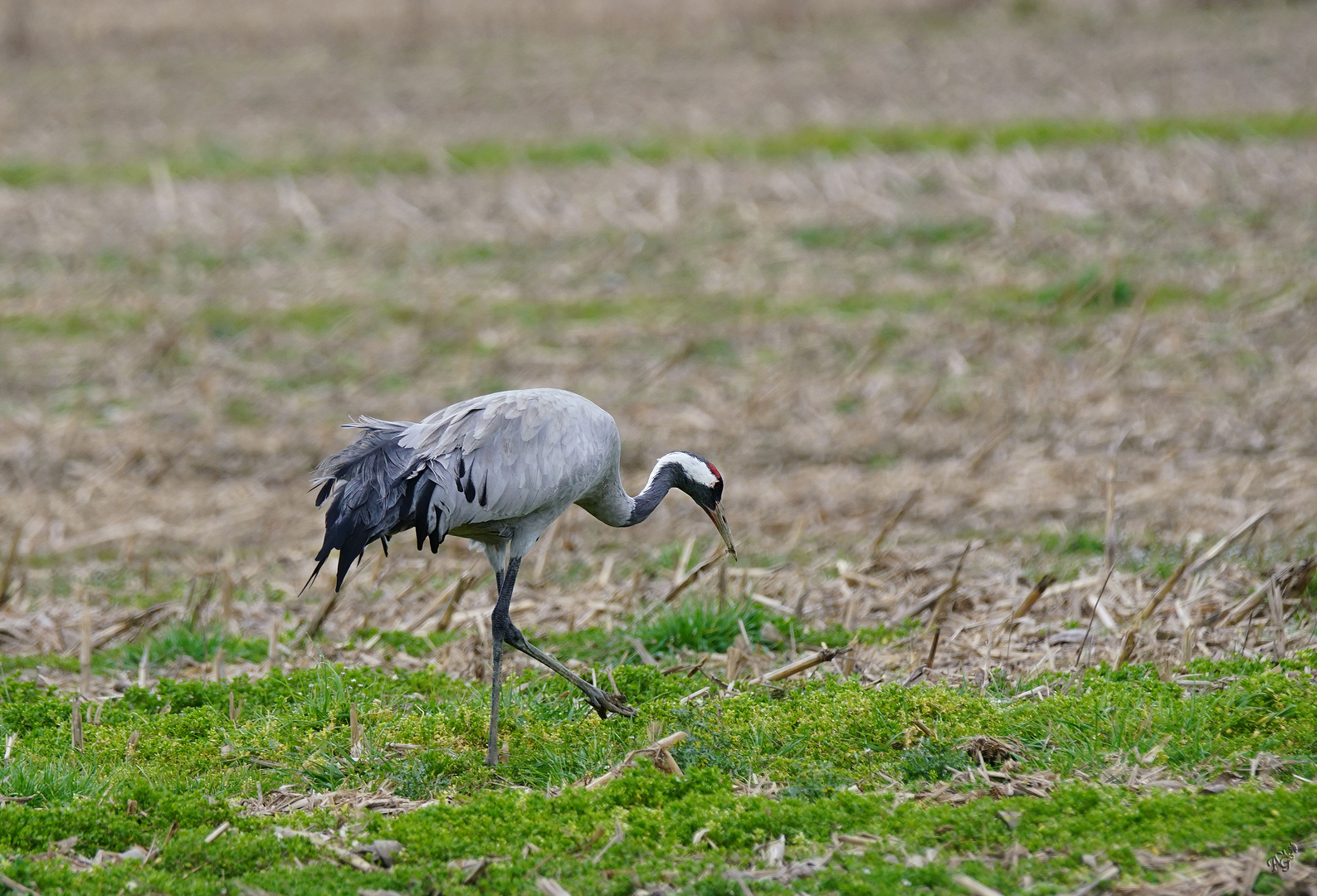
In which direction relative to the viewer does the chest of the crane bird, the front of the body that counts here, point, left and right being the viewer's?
facing to the right of the viewer
